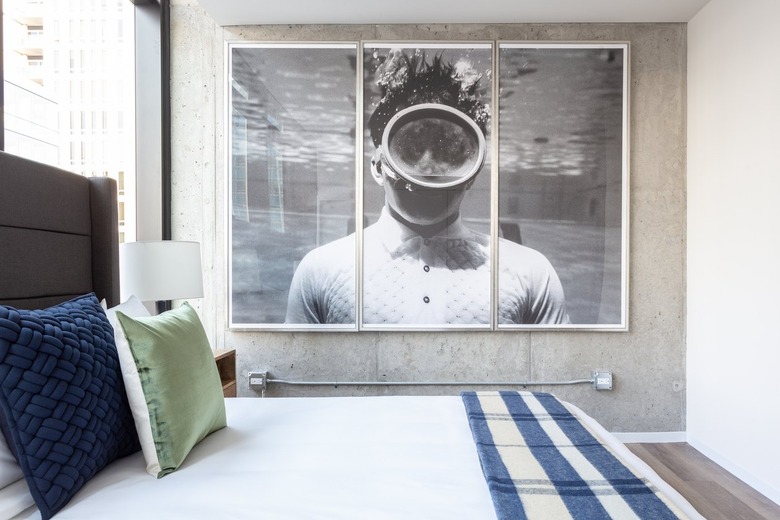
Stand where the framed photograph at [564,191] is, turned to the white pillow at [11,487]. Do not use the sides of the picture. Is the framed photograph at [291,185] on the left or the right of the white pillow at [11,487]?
right

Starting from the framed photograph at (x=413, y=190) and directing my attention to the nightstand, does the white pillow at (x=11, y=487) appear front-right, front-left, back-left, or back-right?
front-left

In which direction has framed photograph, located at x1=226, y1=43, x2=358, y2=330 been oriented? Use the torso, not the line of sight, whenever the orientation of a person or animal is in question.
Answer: toward the camera

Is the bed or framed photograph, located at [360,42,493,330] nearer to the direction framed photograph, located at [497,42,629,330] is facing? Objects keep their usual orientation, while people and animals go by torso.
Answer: the bed

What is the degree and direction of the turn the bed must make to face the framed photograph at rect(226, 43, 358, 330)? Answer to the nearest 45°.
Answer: approximately 90° to its left

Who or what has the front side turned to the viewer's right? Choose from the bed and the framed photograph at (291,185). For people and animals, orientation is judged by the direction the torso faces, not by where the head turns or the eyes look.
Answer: the bed

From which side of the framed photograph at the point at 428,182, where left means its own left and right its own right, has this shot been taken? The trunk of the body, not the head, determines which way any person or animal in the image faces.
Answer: front

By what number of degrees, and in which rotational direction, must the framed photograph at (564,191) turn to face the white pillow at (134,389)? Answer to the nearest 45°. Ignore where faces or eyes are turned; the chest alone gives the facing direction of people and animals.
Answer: approximately 45° to its right

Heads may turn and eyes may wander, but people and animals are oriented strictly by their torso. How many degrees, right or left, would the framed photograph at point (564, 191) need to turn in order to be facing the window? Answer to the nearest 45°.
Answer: approximately 45° to its right

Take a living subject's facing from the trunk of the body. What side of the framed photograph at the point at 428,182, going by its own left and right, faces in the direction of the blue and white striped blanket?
front

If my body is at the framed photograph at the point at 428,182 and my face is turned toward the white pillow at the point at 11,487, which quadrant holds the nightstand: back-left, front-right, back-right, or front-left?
front-right

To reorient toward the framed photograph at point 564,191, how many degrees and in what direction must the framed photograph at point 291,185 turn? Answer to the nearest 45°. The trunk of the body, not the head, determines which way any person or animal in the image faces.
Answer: approximately 90° to its left

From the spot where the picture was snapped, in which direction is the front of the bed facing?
facing to the right of the viewer

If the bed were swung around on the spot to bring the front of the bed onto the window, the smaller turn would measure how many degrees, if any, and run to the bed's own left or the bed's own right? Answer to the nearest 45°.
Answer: approximately 135° to the bed's own left

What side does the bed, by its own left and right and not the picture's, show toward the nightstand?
left
